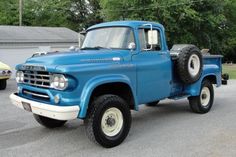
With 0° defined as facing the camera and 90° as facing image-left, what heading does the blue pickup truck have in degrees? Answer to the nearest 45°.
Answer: approximately 45°
